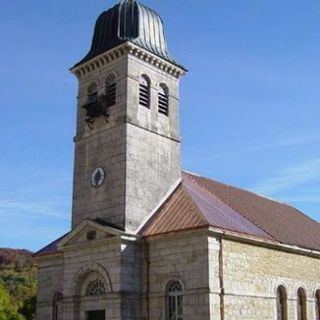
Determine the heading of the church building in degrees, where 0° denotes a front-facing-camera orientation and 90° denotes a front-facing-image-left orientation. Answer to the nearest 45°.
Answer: approximately 45°
